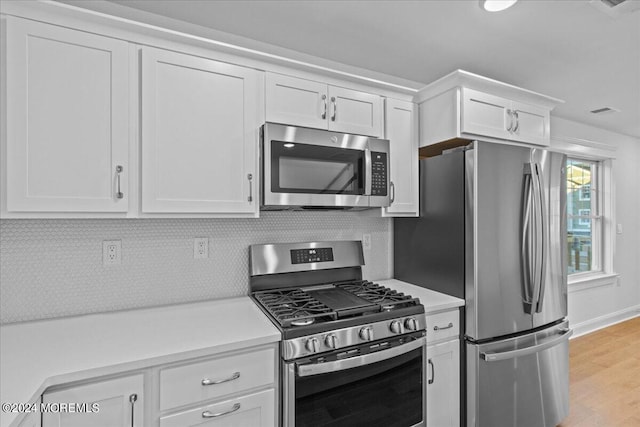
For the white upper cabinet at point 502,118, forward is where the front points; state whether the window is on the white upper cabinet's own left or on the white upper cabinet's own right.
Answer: on the white upper cabinet's own left

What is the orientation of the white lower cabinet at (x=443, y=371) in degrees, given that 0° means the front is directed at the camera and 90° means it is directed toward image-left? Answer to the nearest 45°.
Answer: approximately 315°

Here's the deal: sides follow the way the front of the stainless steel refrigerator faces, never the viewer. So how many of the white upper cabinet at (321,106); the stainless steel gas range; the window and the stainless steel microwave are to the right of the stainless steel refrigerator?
3

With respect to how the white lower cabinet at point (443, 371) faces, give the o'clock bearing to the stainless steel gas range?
The stainless steel gas range is roughly at 3 o'clock from the white lower cabinet.

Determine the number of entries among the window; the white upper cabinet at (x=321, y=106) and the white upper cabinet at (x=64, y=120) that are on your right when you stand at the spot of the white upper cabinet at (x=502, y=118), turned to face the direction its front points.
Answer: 2

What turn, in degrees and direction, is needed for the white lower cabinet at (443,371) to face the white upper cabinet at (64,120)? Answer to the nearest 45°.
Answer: approximately 90° to its right

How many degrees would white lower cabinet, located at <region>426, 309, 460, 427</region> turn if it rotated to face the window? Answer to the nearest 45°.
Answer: approximately 90° to its left

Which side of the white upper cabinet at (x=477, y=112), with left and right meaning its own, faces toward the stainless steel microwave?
right

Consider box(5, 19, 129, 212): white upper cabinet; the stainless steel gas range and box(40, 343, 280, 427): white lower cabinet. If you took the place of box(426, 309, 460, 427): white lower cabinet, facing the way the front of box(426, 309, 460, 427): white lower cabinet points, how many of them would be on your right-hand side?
3
